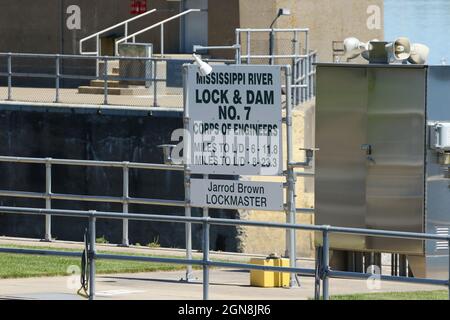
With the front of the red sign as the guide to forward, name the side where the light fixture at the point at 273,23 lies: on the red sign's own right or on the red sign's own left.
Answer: on the red sign's own left

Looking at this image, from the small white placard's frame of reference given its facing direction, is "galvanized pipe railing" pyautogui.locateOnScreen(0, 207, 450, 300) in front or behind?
in front

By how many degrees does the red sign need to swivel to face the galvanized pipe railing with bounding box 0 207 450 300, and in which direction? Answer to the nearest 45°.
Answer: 0° — it already faces it

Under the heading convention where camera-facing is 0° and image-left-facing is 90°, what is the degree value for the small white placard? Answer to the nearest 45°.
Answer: approximately 0°

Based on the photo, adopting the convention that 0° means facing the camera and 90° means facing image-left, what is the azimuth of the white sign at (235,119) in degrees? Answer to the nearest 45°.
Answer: approximately 0°

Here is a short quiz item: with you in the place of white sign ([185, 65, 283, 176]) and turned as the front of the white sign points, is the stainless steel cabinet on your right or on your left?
on your left

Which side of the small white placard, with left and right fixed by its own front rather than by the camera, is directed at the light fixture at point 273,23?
back
